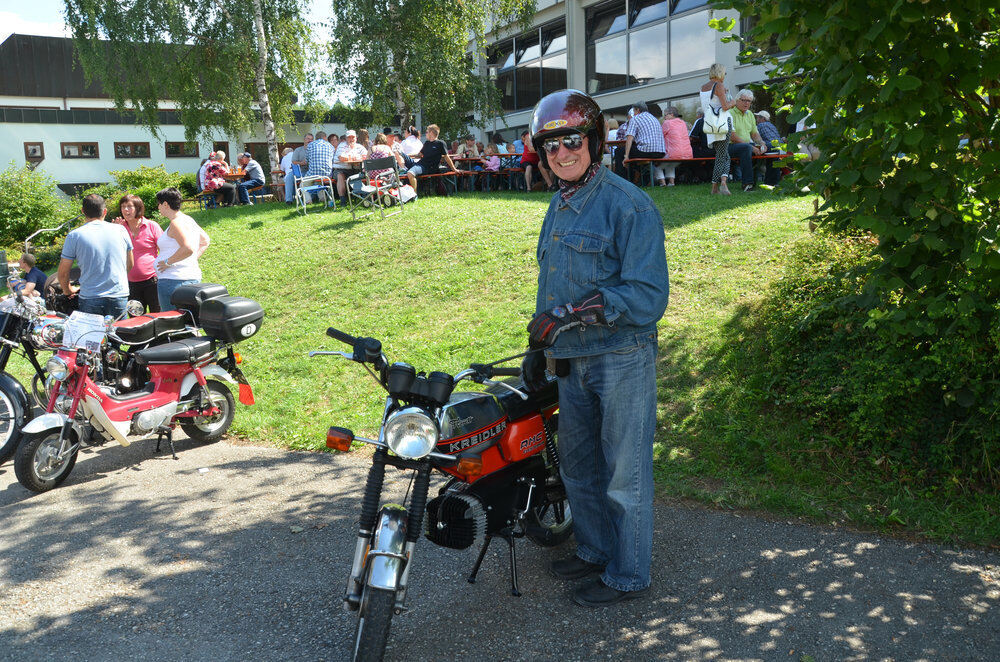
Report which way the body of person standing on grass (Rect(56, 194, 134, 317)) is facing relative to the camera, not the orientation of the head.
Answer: away from the camera

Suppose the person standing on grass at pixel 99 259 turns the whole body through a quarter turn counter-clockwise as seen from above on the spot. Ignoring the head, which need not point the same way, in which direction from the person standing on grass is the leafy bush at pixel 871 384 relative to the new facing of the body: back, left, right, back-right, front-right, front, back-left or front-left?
back-left

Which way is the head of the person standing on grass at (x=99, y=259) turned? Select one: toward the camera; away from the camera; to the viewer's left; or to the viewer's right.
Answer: away from the camera

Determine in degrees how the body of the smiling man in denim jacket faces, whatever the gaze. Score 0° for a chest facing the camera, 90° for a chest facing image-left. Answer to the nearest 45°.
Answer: approximately 45°

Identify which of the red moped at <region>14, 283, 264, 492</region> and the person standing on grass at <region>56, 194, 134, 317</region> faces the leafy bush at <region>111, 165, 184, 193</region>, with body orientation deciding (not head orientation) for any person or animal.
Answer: the person standing on grass

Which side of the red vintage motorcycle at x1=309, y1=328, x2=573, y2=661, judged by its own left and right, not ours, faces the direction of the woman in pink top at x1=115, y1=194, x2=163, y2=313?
right

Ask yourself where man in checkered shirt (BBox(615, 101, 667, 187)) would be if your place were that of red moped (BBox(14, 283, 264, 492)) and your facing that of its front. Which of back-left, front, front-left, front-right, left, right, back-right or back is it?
back

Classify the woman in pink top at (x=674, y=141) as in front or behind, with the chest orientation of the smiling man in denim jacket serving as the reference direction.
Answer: behind

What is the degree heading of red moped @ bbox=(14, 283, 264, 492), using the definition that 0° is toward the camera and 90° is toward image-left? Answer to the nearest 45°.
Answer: approximately 45°

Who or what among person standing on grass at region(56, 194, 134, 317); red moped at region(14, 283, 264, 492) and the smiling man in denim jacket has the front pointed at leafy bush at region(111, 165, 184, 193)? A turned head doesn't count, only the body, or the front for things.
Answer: the person standing on grass

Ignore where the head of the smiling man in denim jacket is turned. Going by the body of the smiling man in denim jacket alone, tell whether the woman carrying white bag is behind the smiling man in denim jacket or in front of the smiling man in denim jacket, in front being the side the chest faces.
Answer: behind

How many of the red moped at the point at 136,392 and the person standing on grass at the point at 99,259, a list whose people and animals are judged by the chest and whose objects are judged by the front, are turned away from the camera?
1
